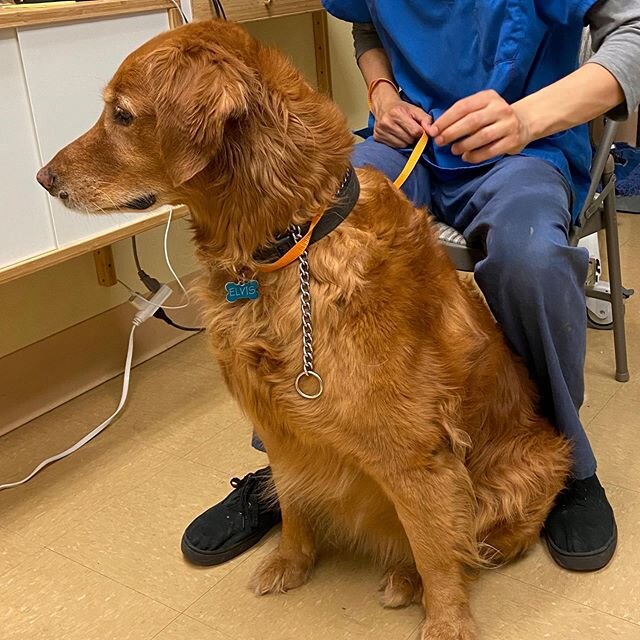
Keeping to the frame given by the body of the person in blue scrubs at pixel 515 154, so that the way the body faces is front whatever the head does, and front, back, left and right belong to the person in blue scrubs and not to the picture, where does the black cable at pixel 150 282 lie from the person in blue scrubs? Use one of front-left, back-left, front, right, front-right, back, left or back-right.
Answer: back-right

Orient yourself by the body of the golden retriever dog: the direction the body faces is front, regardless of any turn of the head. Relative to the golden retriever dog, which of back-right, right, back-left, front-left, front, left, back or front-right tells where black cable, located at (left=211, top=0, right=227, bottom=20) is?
back-right

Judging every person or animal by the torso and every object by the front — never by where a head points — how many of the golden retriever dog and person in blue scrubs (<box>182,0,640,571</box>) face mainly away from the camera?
0

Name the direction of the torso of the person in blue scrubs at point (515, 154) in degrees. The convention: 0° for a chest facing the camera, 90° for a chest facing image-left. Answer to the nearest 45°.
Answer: approximately 0°

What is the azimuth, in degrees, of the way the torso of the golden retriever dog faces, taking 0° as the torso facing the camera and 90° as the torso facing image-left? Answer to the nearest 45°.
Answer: approximately 45°

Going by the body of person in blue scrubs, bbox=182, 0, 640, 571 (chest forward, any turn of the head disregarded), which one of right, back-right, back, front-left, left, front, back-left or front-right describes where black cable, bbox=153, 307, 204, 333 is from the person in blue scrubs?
back-right
